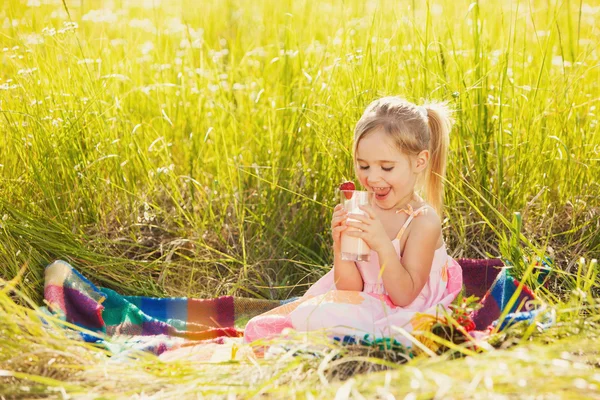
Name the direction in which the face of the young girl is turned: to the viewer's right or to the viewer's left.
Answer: to the viewer's left

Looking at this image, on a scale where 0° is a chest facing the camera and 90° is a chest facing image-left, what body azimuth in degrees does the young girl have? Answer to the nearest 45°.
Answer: approximately 45°
